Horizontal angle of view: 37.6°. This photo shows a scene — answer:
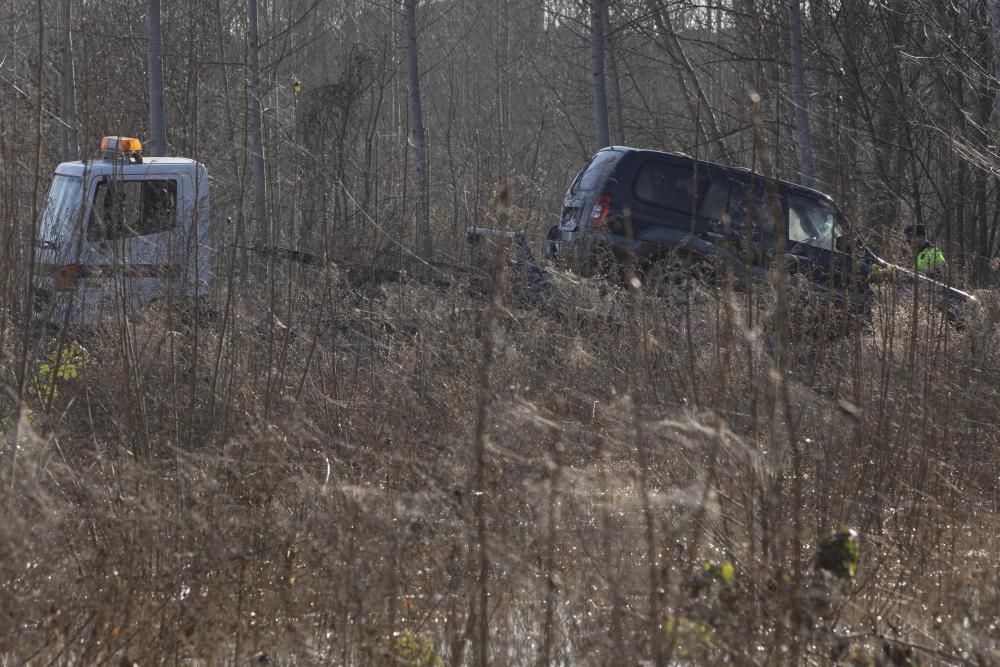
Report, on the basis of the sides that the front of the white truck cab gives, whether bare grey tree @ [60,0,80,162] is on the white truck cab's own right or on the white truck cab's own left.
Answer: on the white truck cab's own right

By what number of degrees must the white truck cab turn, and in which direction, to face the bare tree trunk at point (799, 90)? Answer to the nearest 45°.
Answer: approximately 135° to its right

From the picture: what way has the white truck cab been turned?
to the viewer's left

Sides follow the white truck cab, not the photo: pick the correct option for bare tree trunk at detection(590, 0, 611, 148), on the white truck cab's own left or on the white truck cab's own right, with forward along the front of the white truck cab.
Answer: on the white truck cab's own right

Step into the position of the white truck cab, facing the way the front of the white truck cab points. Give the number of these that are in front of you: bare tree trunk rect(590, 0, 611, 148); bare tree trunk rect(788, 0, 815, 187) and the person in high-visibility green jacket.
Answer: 0

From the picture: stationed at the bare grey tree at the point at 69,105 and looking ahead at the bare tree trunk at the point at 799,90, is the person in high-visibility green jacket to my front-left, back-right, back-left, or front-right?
front-right

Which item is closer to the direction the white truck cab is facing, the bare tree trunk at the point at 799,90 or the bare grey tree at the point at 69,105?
the bare grey tree

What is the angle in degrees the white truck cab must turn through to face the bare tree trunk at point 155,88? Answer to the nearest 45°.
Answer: approximately 90° to its right
